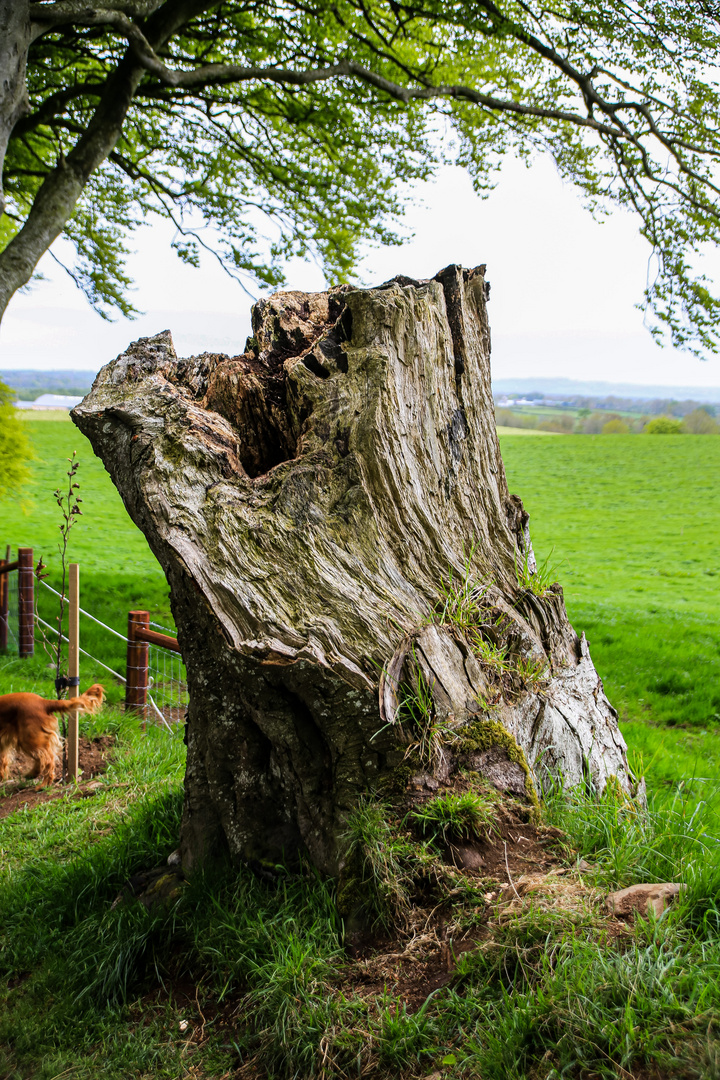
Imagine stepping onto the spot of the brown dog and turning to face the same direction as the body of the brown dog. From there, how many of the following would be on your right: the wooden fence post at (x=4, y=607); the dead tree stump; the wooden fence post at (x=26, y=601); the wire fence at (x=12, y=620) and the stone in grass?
3

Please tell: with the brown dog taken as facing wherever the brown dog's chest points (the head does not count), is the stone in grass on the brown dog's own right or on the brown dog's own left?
on the brown dog's own left

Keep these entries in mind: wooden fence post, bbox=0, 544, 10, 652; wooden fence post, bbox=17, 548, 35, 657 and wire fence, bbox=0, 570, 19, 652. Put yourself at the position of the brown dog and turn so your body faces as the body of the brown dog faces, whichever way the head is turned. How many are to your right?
3

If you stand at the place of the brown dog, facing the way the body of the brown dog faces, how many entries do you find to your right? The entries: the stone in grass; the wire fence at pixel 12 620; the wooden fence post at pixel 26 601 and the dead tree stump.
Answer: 2

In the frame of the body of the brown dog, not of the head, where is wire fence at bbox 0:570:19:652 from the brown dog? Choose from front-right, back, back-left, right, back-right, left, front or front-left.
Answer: right

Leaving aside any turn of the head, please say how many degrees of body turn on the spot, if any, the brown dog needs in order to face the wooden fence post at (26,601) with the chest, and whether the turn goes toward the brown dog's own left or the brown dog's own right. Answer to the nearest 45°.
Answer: approximately 90° to the brown dog's own right

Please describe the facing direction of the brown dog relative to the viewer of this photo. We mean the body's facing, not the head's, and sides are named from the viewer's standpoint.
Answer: facing to the left of the viewer

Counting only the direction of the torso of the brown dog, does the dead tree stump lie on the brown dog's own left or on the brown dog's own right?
on the brown dog's own left

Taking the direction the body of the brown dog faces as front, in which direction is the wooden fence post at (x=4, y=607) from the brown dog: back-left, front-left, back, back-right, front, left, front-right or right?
right
